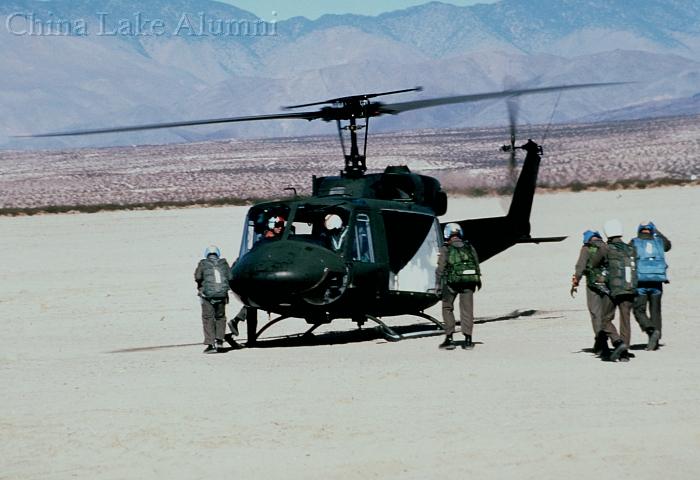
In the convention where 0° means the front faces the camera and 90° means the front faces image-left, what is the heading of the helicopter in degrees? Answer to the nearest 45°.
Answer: approximately 45°

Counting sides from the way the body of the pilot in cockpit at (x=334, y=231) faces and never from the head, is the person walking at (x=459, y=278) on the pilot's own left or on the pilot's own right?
on the pilot's own left

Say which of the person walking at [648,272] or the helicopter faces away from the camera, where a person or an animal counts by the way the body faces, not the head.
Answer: the person walking

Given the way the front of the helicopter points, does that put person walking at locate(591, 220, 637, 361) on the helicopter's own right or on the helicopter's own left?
on the helicopter's own left

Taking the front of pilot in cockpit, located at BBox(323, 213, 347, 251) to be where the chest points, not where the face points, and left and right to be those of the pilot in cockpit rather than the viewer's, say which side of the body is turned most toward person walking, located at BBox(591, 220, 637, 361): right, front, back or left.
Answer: left

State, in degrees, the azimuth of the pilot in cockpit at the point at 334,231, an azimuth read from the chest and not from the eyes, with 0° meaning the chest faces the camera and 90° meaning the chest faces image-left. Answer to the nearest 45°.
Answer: approximately 45°

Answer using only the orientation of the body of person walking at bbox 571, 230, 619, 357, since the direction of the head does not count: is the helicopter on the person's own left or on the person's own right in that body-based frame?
on the person's own left

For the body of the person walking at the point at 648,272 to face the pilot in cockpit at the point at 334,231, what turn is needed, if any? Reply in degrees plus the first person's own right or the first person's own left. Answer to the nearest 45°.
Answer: approximately 90° to the first person's own left

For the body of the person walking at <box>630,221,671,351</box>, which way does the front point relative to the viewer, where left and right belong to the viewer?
facing away from the viewer

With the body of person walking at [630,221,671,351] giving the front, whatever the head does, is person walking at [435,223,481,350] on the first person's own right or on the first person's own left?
on the first person's own left

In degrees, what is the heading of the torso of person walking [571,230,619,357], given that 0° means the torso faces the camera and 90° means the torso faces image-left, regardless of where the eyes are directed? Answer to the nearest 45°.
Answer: approximately 180°

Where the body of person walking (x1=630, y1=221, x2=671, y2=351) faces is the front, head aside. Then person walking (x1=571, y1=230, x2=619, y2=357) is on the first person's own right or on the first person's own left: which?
on the first person's own left

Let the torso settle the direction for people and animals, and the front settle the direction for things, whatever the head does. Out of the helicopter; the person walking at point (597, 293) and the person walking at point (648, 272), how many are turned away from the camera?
2
